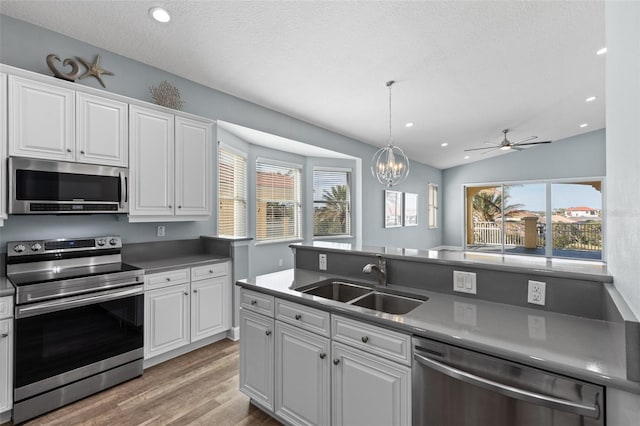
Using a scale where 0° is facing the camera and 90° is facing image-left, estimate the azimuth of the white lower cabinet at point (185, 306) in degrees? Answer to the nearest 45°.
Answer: approximately 315°

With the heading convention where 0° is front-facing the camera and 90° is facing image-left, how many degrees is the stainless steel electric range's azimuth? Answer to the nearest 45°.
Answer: approximately 315°

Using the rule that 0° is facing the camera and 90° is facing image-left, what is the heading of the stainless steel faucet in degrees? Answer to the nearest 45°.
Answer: approximately 45°

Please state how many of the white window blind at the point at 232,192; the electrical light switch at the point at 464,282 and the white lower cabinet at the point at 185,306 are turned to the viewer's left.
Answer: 0

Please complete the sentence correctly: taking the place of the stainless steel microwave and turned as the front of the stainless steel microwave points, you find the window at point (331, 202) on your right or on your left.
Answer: on your left

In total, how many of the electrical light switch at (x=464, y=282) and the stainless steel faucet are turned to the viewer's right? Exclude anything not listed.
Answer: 0

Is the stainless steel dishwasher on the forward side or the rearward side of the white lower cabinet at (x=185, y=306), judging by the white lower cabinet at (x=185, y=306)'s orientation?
on the forward side

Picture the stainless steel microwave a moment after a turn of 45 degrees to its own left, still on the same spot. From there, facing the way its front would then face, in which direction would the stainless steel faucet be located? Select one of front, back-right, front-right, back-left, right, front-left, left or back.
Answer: front-right

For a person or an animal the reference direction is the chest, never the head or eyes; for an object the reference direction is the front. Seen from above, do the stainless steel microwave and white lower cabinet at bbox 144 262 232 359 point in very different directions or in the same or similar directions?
same or similar directions

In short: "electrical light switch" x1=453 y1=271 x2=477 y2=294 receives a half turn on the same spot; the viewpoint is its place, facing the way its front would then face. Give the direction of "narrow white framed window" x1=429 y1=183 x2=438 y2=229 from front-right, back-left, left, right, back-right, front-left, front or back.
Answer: front

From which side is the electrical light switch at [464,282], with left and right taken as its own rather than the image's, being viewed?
front

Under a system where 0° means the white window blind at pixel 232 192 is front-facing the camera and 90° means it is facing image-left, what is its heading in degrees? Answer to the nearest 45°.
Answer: approximately 315°
